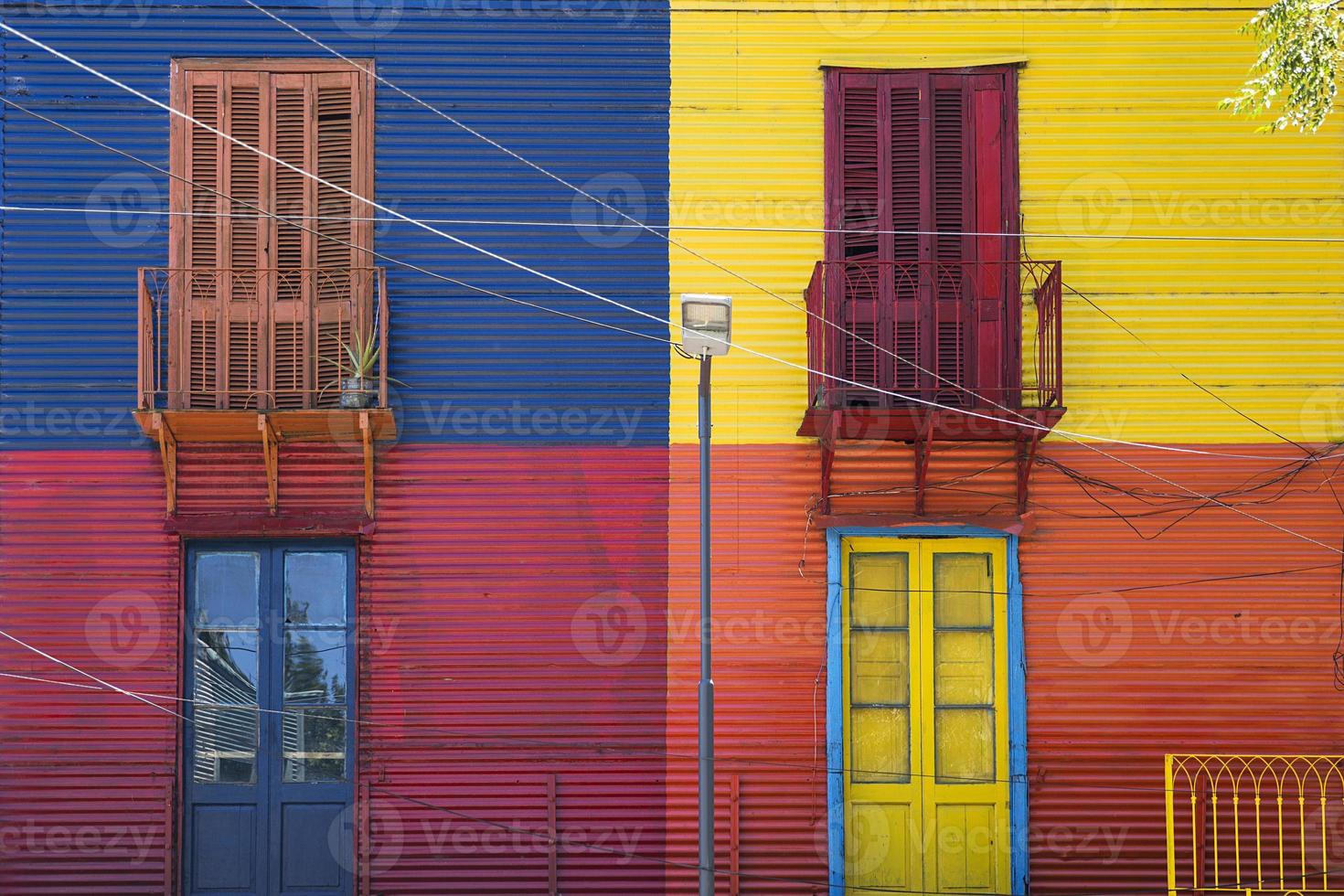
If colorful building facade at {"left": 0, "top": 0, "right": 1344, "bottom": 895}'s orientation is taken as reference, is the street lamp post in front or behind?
in front

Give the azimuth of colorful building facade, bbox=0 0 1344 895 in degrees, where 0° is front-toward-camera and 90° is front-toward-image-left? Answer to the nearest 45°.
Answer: approximately 0°

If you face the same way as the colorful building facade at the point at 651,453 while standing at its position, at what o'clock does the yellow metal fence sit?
The yellow metal fence is roughly at 9 o'clock from the colorful building facade.
